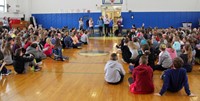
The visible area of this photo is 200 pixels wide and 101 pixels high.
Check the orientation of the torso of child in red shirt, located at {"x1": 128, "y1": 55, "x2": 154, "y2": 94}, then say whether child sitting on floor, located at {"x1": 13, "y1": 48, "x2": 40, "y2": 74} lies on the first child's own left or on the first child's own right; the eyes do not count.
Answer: on the first child's own left

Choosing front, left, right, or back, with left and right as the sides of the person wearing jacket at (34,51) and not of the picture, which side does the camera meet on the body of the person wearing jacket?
right

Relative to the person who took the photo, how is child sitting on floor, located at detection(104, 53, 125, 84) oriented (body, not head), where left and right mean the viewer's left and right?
facing away from the viewer

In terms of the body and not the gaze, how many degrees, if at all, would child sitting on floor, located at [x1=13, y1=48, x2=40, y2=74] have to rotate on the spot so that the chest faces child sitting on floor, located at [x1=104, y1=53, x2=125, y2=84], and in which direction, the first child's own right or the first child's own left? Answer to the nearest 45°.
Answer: approximately 45° to the first child's own right

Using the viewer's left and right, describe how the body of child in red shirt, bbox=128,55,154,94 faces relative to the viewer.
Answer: facing away from the viewer

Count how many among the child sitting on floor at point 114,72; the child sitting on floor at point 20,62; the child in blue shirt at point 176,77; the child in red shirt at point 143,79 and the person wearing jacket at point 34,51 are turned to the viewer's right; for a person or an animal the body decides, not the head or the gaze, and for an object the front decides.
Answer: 2

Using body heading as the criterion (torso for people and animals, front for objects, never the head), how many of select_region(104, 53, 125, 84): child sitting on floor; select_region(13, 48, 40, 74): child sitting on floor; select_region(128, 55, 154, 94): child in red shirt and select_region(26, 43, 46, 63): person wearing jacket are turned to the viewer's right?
2

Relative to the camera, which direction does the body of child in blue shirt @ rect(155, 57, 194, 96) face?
away from the camera

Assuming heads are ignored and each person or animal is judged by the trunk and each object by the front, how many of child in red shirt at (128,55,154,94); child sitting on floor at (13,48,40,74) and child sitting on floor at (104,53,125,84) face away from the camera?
2

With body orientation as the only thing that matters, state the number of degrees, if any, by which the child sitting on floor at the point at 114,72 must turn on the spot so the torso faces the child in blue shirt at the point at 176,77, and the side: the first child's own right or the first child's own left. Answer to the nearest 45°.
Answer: approximately 135° to the first child's own right
